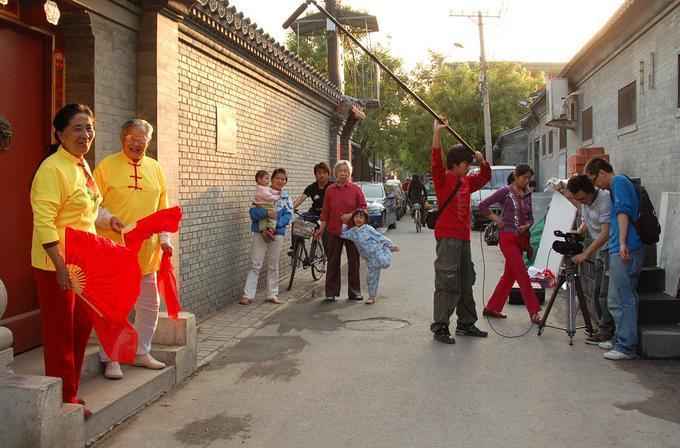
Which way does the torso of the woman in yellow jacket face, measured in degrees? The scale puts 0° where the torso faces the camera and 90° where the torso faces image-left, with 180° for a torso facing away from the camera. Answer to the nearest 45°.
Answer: approximately 315°

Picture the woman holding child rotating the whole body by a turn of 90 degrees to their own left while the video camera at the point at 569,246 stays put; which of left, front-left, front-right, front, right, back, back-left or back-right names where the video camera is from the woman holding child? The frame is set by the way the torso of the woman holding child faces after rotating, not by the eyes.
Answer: front-right

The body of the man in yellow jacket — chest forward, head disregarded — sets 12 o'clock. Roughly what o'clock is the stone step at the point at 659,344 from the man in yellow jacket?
The stone step is roughly at 9 o'clock from the man in yellow jacket.

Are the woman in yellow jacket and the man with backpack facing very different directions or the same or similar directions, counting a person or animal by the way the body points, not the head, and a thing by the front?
very different directions

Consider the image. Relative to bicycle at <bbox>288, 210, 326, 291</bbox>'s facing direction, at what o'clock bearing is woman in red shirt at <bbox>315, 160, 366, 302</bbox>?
The woman in red shirt is roughly at 10 o'clock from the bicycle.

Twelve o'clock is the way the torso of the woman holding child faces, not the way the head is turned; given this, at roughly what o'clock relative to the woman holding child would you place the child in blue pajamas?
The child in blue pajamas is roughly at 9 o'clock from the woman holding child.

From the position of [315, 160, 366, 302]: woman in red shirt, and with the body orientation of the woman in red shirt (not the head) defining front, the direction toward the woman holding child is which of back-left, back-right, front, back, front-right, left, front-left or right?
right

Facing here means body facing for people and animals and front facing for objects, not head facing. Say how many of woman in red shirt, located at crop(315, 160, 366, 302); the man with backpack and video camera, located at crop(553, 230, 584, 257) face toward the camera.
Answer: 1

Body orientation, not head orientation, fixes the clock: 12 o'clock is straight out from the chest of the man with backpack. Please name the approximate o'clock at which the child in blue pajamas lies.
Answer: The child in blue pajamas is roughly at 1 o'clock from the man with backpack.

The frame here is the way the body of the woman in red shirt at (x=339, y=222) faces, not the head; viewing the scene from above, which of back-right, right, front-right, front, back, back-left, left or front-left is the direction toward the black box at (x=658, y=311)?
front-left

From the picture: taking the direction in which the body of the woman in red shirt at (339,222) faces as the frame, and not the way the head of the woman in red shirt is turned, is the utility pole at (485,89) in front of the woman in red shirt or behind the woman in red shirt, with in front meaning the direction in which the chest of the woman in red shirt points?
behind

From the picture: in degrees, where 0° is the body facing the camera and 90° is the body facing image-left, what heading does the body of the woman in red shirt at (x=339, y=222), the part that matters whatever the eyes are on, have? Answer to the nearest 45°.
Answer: approximately 0°

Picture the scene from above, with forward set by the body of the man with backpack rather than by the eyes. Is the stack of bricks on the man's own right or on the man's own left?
on the man's own right

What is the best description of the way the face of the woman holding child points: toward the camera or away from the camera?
toward the camera

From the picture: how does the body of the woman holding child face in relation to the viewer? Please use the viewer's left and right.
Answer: facing the viewer

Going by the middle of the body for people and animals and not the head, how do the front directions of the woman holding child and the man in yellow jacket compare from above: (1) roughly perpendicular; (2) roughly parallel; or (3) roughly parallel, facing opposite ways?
roughly parallel

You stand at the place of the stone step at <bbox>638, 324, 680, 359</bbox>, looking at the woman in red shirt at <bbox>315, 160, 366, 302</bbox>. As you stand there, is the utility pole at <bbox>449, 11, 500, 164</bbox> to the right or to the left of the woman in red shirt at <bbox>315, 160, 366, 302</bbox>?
right

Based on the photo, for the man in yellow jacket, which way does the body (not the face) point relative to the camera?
toward the camera

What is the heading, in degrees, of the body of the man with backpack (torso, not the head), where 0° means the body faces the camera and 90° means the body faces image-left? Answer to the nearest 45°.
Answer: approximately 90°
